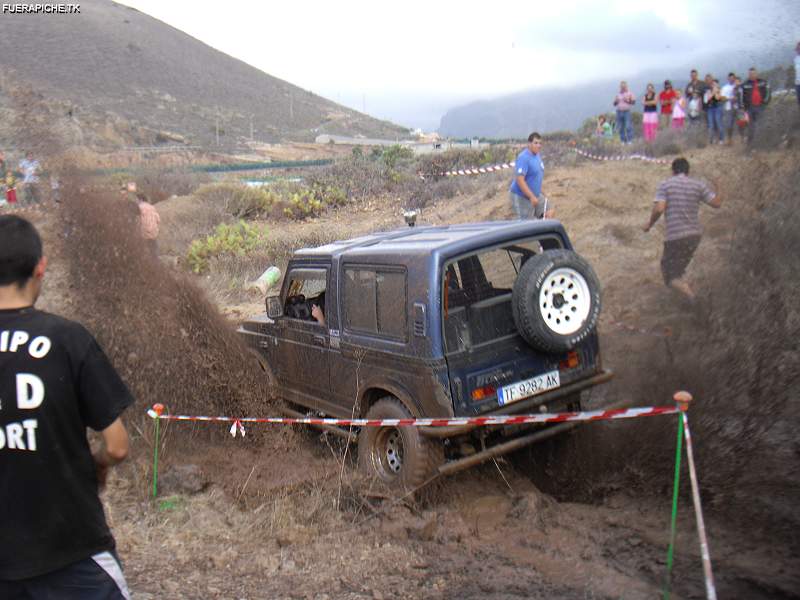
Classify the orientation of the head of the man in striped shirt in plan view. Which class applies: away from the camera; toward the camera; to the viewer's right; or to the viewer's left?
away from the camera

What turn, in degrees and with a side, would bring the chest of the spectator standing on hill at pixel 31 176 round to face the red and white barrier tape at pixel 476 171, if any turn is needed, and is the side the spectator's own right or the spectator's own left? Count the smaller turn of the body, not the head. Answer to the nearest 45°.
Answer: approximately 45° to the spectator's own left

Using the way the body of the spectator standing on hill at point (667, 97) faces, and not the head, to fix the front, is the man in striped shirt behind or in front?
in front

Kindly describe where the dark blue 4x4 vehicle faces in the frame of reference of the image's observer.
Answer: facing away from the viewer and to the left of the viewer

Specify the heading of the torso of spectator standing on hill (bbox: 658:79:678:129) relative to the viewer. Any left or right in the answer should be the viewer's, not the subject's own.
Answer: facing the viewer

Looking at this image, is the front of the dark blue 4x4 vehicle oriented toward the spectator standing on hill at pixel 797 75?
no

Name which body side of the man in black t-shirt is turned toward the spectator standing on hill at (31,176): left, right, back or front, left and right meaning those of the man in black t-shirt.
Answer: front

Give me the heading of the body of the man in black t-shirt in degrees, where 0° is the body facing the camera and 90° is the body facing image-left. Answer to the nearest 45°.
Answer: approximately 180°

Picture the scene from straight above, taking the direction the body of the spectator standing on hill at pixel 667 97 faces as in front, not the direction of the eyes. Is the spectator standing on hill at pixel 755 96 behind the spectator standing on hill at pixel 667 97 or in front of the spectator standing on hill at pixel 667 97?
in front

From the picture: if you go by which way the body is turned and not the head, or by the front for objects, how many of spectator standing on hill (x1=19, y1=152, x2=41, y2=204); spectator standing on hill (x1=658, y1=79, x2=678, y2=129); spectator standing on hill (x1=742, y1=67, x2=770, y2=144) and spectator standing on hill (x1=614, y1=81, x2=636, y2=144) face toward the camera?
4

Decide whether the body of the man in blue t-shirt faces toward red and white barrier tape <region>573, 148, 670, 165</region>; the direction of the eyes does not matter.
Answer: no

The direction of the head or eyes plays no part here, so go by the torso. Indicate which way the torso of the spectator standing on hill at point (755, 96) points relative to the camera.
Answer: toward the camera

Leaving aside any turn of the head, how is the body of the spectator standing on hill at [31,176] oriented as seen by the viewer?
toward the camera

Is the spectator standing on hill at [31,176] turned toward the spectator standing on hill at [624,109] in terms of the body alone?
no

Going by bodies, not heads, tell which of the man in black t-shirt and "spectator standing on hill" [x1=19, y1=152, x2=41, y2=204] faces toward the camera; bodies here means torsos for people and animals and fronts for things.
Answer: the spectator standing on hill

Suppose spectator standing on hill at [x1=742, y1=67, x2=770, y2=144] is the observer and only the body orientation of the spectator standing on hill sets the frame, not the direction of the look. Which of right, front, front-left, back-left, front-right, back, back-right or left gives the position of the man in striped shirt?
front

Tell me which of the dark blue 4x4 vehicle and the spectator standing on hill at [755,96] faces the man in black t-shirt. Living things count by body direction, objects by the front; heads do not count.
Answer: the spectator standing on hill

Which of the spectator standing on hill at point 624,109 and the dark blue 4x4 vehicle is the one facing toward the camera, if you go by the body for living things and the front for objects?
the spectator standing on hill
